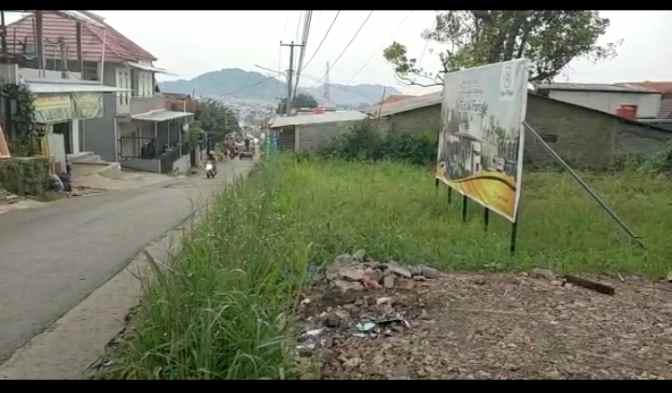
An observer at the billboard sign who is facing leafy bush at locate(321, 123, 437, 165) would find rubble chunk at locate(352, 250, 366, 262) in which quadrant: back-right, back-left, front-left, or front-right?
back-left

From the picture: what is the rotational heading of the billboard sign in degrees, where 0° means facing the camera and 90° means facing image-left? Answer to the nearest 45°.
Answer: approximately 45°

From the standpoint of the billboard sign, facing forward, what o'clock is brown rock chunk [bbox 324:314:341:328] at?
The brown rock chunk is roughly at 11 o'clock from the billboard sign.

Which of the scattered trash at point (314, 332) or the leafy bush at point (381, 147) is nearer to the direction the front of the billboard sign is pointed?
the scattered trash

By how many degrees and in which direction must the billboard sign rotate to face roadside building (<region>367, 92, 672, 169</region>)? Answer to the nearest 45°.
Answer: approximately 135° to its right

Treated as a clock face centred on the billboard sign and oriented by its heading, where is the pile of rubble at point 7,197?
The pile of rubble is roughly at 2 o'clock from the billboard sign.

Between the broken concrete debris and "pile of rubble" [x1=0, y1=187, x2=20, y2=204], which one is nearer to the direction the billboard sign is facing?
the broken concrete debris

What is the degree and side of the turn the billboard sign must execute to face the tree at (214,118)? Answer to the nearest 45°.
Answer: approximately 90° to its right

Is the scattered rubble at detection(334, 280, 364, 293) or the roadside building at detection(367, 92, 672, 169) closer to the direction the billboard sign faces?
the scattered rubble

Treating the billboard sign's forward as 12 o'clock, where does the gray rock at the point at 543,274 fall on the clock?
The gray rock is roughly at 10 o'clock from the billboard sign.

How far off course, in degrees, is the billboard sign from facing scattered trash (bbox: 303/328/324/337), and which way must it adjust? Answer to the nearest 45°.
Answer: approximately 45° to its left

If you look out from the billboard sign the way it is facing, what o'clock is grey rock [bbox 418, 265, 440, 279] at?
The grey rock is roughly at 11 o'clock from the billboard sign.

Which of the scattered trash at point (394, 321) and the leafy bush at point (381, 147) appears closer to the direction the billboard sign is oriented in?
the scattered trash

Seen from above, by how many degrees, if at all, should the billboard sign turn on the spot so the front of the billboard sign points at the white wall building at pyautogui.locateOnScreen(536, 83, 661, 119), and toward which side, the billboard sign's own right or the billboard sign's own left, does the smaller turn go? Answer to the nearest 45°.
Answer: approximately 135° to the billboard sign's own right

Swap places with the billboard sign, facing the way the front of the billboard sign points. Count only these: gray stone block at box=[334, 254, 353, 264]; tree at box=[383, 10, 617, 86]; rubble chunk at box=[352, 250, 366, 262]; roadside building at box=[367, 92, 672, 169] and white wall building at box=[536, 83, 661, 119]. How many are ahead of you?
2

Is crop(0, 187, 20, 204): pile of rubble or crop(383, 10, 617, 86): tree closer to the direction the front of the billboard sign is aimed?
the pile of rubble

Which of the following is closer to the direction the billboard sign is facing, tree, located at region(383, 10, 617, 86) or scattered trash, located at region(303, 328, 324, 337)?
the scattered trash
